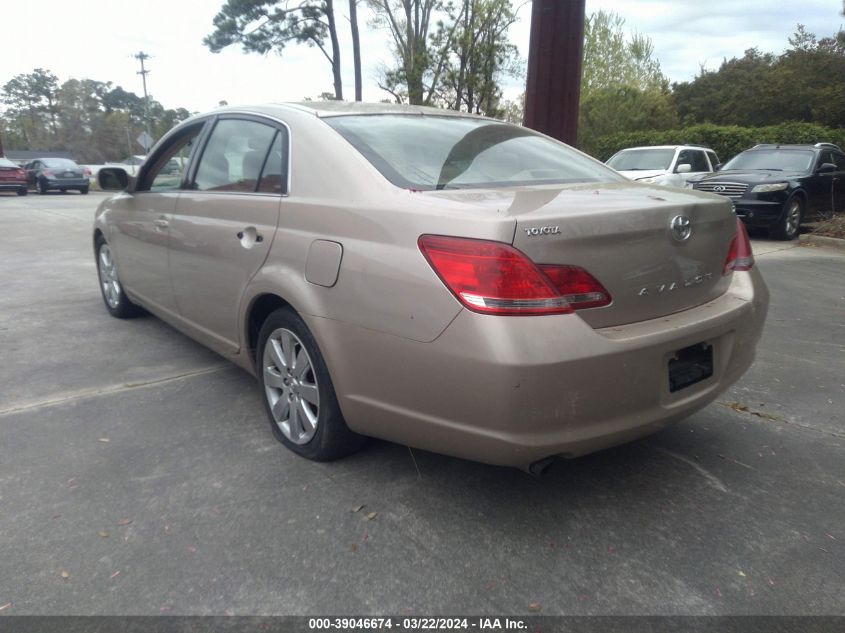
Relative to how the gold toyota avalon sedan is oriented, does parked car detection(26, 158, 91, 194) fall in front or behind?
in front

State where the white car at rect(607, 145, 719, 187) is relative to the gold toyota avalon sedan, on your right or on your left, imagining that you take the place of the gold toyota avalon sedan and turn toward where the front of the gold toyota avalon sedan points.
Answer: on your right

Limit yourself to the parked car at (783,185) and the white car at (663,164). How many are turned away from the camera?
0

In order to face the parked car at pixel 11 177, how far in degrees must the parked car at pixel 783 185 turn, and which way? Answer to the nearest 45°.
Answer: approximately 45° to its right

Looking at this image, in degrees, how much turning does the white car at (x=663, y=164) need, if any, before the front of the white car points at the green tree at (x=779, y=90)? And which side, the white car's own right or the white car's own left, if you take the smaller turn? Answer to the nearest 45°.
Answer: approximately 135° to the white car's own right

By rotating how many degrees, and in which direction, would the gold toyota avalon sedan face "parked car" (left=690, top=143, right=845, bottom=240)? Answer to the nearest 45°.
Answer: approximately 90° to its right

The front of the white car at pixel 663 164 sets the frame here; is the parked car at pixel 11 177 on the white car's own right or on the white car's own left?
on the white car's own right

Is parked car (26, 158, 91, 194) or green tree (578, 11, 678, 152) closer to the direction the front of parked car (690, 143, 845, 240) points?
the parked car

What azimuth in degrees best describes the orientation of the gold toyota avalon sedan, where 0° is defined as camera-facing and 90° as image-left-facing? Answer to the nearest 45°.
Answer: approximately 135°

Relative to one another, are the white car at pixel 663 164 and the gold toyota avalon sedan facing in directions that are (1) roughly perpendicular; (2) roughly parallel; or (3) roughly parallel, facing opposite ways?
roughly perpendicular

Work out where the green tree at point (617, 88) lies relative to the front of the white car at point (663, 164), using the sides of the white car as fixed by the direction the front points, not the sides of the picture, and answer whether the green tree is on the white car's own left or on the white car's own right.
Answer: on the white car's own right

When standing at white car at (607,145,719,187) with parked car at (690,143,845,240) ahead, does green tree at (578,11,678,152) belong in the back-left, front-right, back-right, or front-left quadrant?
back-left

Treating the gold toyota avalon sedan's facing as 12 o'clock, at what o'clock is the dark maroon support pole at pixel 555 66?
The dark maroon support pole is roughly at 2 o'clock from the gold toyota avalon sedan.

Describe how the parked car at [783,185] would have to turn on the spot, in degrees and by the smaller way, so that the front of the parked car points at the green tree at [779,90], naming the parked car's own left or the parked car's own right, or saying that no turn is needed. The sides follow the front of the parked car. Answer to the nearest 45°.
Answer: approximately 135° to the parked car's own right

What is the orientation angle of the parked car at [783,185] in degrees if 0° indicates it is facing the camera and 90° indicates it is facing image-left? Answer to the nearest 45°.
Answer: approximately 45°

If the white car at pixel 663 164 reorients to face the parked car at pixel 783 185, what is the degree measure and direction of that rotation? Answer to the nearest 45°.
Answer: approximately 90° to its left
